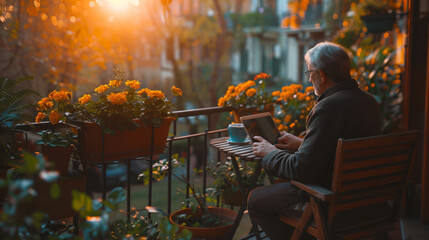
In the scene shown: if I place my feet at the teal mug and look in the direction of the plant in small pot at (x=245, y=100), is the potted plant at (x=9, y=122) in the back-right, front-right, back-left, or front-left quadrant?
back-left

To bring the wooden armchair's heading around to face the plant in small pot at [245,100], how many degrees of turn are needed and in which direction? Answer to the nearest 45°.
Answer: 0° — it already faces it

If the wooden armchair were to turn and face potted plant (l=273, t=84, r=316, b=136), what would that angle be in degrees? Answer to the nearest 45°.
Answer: approximately 45° to its right

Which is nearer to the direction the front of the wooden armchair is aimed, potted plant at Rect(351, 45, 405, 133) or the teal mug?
the teal mug

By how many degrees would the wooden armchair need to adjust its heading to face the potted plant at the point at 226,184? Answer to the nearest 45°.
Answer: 0° — it already faces it

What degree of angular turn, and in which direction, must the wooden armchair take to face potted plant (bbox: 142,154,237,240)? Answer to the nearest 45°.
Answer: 0° — it already faces it

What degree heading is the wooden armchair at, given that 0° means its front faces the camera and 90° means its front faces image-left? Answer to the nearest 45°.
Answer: approximately 135°

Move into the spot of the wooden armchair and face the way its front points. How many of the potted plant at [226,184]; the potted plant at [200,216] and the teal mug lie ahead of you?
3

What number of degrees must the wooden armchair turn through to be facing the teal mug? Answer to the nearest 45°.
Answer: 0° — it already faces it
